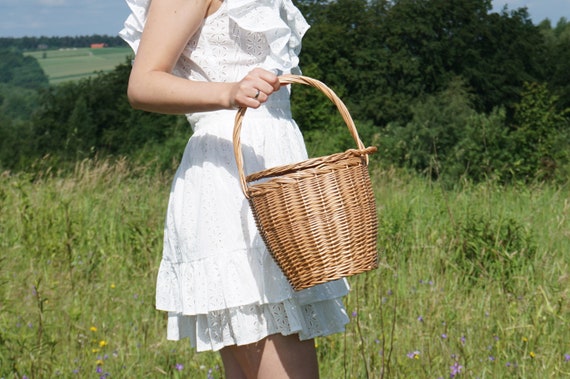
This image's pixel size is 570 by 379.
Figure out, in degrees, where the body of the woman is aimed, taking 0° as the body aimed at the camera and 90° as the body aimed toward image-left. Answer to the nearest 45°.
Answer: approximately 315°

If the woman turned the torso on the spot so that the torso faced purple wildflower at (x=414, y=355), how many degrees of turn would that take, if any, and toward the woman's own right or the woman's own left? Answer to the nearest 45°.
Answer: approximately 90° to the woman's own left

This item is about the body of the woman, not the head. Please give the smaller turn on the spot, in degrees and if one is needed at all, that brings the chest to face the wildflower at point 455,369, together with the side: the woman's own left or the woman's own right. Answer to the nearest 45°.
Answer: approximately 90° to the woman's own left
